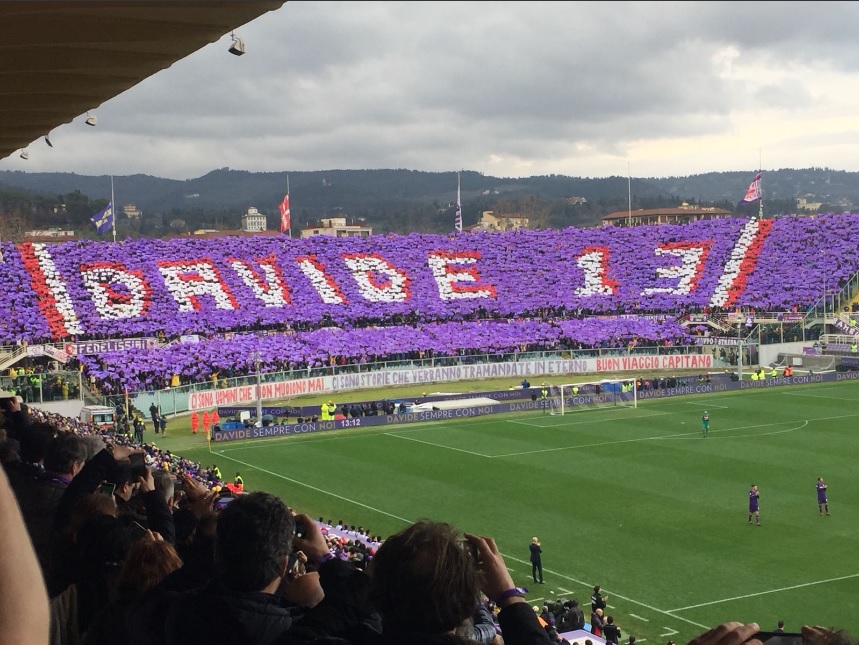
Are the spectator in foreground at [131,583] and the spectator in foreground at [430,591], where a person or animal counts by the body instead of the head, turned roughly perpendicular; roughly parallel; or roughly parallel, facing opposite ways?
roughly parallel

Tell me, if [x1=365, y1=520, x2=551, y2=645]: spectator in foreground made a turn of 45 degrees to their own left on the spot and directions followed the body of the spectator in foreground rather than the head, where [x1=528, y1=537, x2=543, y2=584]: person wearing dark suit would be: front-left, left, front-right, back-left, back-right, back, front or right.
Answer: front

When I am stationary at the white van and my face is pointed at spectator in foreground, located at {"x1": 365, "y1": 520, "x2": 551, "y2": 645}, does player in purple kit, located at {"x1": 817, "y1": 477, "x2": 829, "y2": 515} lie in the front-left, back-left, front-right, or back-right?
front-left

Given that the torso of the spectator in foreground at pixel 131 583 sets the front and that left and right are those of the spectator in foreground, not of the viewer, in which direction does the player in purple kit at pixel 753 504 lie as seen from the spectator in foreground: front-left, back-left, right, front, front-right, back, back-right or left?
front

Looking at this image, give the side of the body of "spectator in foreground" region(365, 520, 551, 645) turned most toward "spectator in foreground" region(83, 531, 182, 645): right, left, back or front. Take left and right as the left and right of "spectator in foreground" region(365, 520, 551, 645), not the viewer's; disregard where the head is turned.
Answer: left

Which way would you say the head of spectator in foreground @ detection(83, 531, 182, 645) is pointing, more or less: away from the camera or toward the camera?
away from the camera

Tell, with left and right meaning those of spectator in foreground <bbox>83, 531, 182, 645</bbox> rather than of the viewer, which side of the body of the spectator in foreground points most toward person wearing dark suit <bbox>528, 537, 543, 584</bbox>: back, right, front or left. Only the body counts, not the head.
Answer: front

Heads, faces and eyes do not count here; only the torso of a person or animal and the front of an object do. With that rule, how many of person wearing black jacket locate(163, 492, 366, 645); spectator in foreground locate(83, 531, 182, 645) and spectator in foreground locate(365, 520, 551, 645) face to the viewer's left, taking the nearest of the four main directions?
0

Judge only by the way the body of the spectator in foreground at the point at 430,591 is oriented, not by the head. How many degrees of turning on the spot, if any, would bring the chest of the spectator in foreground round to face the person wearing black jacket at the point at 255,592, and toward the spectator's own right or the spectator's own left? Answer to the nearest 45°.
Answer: approximately 90° to the spectator's own left

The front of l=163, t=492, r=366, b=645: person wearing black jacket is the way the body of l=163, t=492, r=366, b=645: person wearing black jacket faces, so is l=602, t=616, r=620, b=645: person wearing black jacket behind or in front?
in front

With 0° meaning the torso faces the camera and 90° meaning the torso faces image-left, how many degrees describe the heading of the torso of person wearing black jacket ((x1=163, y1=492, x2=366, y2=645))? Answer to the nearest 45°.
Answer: approximately 225°

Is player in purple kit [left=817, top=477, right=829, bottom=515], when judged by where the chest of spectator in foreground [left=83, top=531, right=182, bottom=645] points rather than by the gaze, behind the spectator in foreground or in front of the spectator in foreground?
in front

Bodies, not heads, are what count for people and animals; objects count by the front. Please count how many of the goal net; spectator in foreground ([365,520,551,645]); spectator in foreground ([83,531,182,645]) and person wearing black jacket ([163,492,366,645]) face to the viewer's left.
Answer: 0

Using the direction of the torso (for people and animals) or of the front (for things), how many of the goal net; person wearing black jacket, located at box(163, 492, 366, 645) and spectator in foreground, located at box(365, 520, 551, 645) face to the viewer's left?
0

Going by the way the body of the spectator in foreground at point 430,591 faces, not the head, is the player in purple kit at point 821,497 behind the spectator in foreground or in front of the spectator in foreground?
in front

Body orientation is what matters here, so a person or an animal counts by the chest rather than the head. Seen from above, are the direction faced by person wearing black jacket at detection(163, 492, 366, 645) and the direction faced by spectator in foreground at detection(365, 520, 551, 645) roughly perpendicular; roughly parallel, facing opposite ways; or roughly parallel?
roughly parallel
